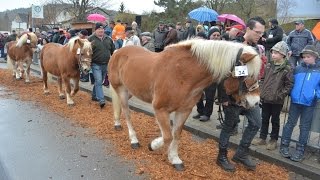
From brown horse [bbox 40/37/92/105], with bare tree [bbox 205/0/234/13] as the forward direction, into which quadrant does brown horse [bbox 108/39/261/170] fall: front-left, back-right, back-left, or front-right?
back-right

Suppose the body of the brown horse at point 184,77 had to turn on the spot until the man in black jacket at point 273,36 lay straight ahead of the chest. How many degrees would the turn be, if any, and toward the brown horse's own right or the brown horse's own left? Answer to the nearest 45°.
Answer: approximately 90° to the brown horse's own left

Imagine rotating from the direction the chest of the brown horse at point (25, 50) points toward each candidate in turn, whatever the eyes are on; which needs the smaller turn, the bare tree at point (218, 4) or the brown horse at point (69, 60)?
the brown horse

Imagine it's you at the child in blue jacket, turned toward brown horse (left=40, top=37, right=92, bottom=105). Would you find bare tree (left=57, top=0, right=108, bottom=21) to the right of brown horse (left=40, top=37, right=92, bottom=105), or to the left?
right

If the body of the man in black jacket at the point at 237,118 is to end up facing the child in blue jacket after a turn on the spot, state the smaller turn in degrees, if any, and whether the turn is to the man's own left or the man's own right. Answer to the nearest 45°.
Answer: approximately 90° to the man's own left

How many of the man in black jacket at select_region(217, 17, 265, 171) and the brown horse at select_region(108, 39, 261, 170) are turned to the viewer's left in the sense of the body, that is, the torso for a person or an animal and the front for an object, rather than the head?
0

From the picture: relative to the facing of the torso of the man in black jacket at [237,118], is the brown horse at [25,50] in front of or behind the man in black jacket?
behind

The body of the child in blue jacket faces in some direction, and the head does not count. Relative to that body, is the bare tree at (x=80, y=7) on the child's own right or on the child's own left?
on the child's own right
